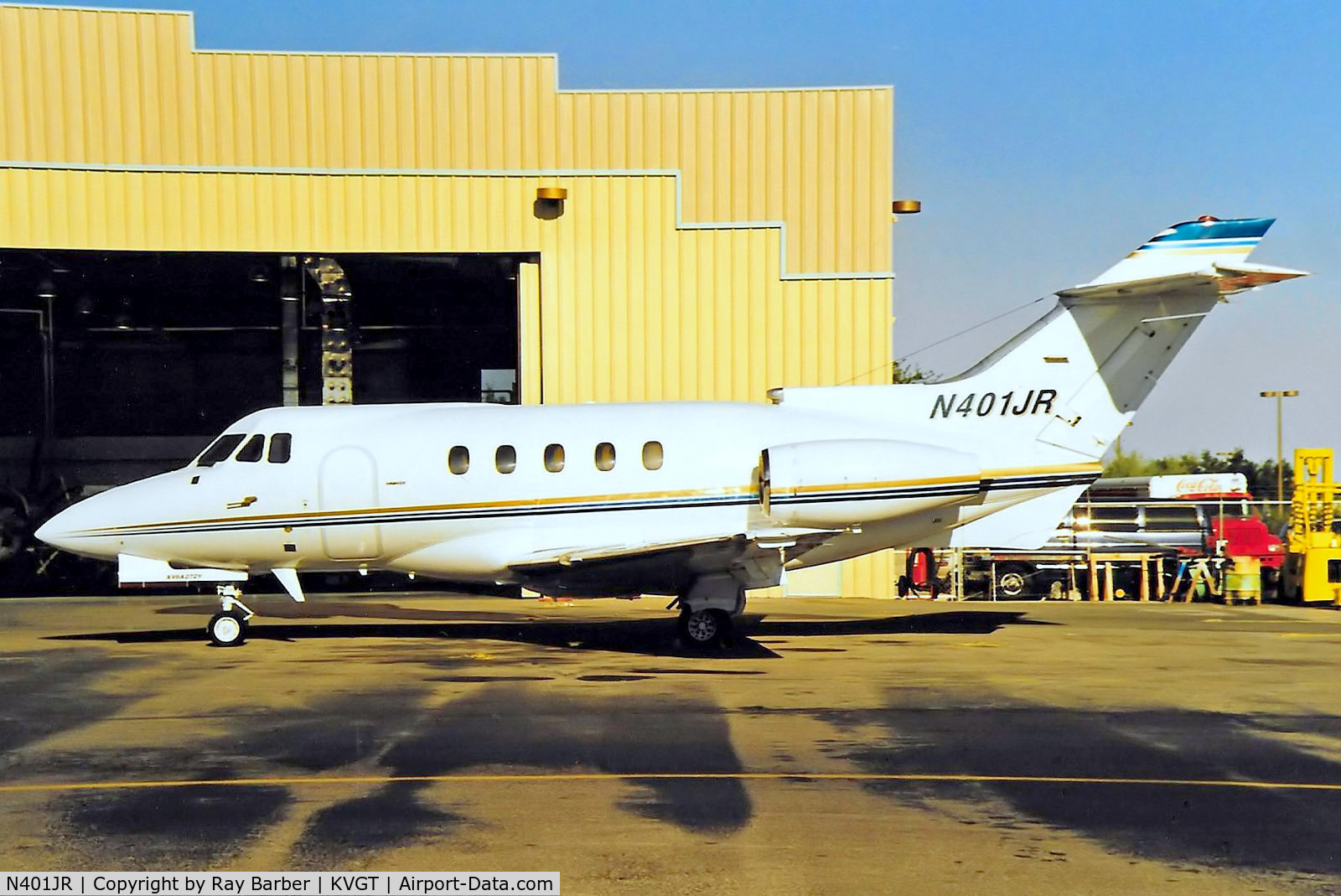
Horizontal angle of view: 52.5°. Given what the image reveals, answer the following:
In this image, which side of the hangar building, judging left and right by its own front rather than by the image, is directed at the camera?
front

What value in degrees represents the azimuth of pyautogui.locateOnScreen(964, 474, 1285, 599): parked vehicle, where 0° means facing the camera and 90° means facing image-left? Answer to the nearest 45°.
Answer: approximately 270°

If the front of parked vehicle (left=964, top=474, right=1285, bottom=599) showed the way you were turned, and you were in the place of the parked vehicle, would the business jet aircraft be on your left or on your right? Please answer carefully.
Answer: on your right

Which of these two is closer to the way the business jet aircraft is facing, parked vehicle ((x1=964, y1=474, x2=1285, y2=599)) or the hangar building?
the hangar building

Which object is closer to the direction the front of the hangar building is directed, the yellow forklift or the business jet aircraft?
the business jet aircraft

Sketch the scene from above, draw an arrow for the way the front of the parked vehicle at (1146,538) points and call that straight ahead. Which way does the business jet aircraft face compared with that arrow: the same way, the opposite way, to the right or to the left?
the opposite way

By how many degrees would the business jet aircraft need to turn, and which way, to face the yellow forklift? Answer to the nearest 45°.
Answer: approximately 135° to its right

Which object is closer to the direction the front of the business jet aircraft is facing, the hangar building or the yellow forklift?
the hangar building

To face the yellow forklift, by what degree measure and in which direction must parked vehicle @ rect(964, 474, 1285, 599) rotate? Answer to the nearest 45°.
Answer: approximately 45° to its right

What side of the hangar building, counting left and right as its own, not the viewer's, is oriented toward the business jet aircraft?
front

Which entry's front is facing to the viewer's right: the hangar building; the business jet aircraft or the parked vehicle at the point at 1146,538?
the parked vehicle

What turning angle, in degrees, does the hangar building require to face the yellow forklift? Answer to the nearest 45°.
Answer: approximately 90° to its left

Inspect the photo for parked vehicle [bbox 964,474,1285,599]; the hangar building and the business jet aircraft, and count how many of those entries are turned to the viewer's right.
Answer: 1

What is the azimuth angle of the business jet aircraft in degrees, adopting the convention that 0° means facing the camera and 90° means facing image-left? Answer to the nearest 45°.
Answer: approximately 90°

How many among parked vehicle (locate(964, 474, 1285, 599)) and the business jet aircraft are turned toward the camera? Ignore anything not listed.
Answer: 0
